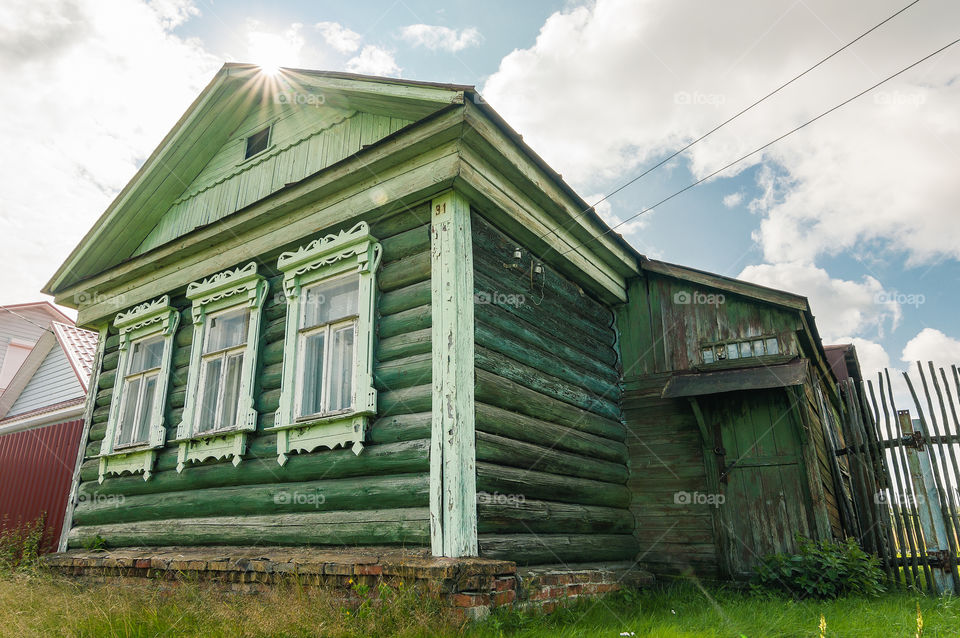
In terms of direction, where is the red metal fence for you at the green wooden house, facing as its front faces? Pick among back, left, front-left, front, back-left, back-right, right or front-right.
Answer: right

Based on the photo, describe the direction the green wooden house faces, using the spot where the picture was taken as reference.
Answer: facing the viewer and to the left of the viewer

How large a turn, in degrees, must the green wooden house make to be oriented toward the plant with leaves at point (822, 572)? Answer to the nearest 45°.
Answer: approximately 135° to its left

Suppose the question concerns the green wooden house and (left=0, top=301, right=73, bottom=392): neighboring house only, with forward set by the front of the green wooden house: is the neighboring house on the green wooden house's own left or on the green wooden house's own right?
on the green wooden house's own right

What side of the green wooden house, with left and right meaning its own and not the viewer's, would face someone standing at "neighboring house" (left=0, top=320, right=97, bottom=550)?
right

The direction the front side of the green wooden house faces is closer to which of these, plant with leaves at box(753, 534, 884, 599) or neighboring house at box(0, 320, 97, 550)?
the neighboring house
